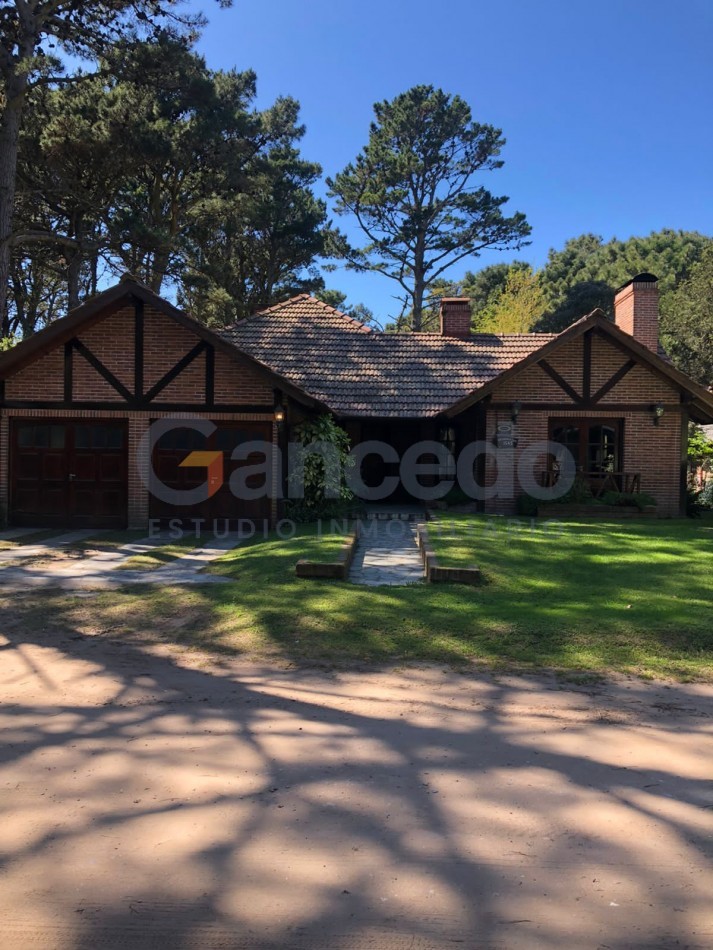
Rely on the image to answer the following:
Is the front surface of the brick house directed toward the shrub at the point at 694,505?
no

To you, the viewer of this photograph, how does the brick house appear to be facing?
facing the viewer

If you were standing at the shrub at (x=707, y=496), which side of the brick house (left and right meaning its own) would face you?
left
